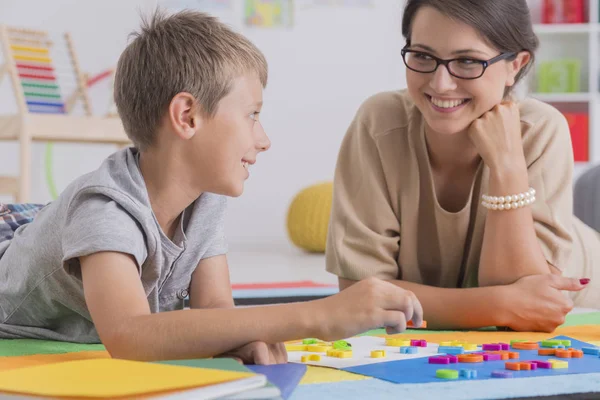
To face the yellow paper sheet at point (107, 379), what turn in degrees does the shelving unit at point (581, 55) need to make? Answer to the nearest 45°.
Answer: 0° — it already faces it

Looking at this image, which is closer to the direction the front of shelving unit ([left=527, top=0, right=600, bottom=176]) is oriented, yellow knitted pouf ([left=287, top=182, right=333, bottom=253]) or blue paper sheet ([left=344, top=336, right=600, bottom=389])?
the blue paper sheet

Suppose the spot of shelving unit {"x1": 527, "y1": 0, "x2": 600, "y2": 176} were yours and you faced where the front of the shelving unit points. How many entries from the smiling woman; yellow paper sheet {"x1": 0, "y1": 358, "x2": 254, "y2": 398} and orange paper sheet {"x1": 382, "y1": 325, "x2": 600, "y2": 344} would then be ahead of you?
3

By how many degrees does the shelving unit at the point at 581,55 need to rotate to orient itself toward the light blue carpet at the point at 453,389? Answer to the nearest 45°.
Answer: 0° — it already faces it

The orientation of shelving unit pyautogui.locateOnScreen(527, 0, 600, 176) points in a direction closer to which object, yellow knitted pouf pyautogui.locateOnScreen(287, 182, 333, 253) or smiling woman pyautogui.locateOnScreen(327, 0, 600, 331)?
the smiling woman

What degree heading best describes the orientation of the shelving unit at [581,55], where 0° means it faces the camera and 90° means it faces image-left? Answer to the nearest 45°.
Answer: approximately 0°

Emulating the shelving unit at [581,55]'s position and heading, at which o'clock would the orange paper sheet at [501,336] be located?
The orange paper sheet is roughly at 12 o'clock from the shelving unit.

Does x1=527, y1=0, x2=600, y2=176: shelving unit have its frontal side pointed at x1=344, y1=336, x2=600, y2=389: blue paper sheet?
yes

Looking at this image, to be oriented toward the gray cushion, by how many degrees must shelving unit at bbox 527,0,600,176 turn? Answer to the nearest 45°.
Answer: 0° — it already faces it

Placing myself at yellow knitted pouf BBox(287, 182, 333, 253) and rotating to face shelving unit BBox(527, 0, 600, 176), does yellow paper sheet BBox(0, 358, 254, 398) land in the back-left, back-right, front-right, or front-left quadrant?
back-right
